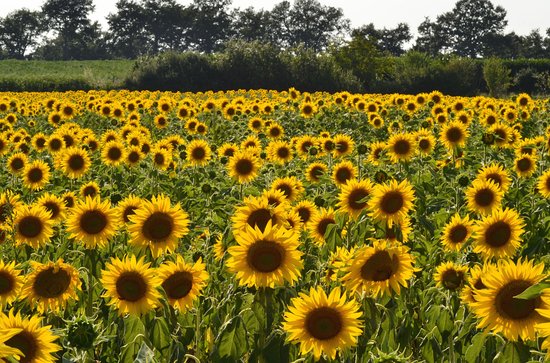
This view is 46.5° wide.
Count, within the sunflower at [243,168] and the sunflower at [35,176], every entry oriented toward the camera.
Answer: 2

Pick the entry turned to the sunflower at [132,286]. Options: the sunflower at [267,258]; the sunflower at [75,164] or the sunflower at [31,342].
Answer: the sunflower at [75,164]

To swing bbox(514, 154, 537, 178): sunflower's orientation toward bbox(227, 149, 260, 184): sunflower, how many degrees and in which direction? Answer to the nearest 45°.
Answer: approximately 90° to its right

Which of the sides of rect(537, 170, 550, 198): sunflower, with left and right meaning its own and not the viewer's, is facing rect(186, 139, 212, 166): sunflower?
right

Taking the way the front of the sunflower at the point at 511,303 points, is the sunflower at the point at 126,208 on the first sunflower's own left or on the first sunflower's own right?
on the first sunflower's own right

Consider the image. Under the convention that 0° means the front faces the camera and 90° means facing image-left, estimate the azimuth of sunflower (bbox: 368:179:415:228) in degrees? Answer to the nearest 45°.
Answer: approximately 0°

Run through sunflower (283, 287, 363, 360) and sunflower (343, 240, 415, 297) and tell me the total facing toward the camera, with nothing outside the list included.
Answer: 2

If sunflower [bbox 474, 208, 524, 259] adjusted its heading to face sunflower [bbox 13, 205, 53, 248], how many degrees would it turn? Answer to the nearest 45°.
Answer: approximately 90° to its right

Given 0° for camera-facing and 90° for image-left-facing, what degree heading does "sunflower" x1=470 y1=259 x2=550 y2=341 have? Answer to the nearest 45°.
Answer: approximately 0°

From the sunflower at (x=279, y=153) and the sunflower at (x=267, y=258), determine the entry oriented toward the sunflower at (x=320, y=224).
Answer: the sunflower at (x=279, y=153)

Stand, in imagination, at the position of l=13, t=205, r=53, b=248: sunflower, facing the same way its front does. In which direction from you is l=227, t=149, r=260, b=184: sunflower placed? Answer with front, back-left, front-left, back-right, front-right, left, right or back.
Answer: back-left
